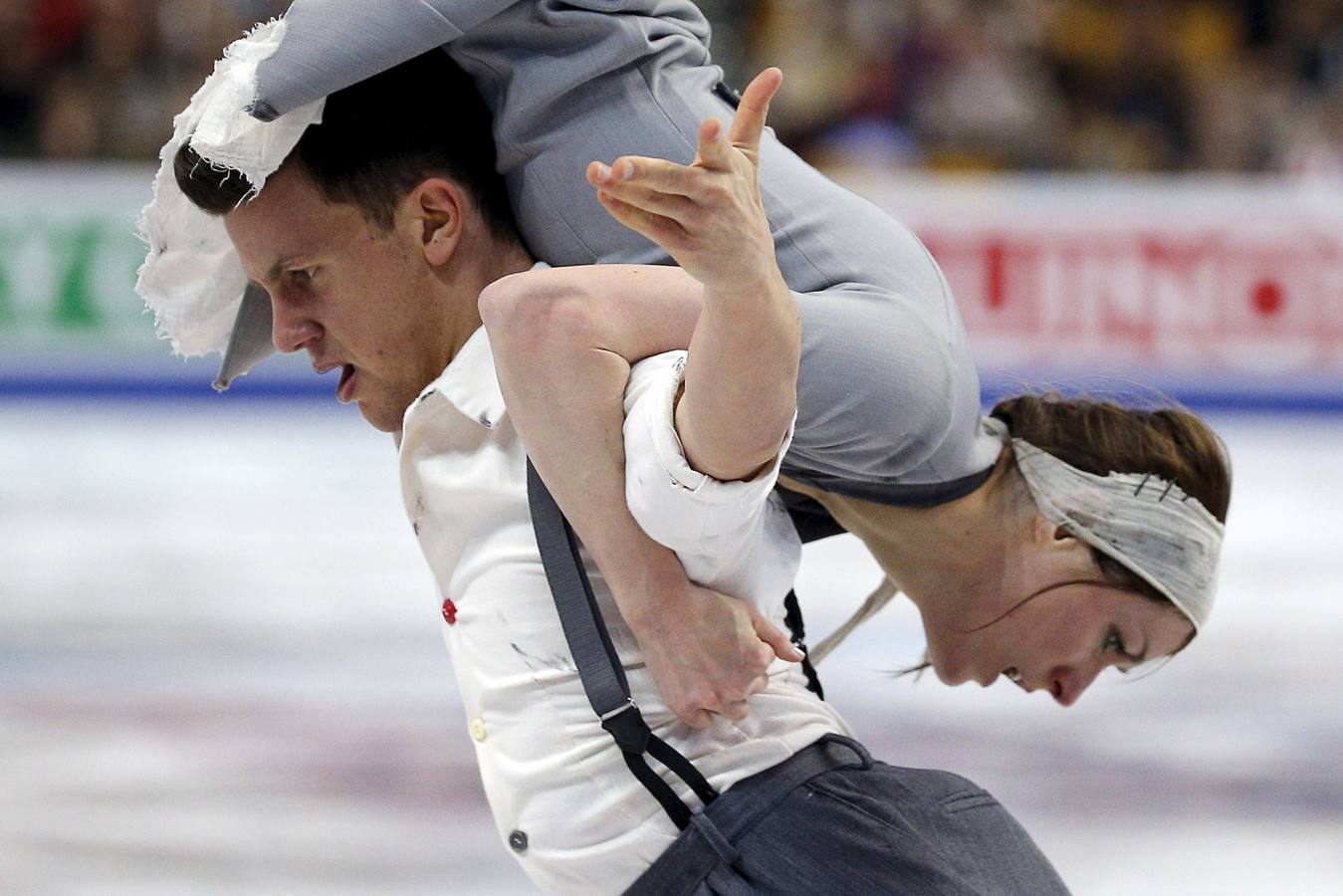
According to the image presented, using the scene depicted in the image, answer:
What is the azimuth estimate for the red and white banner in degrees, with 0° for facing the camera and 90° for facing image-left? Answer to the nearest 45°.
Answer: approximately 0°
